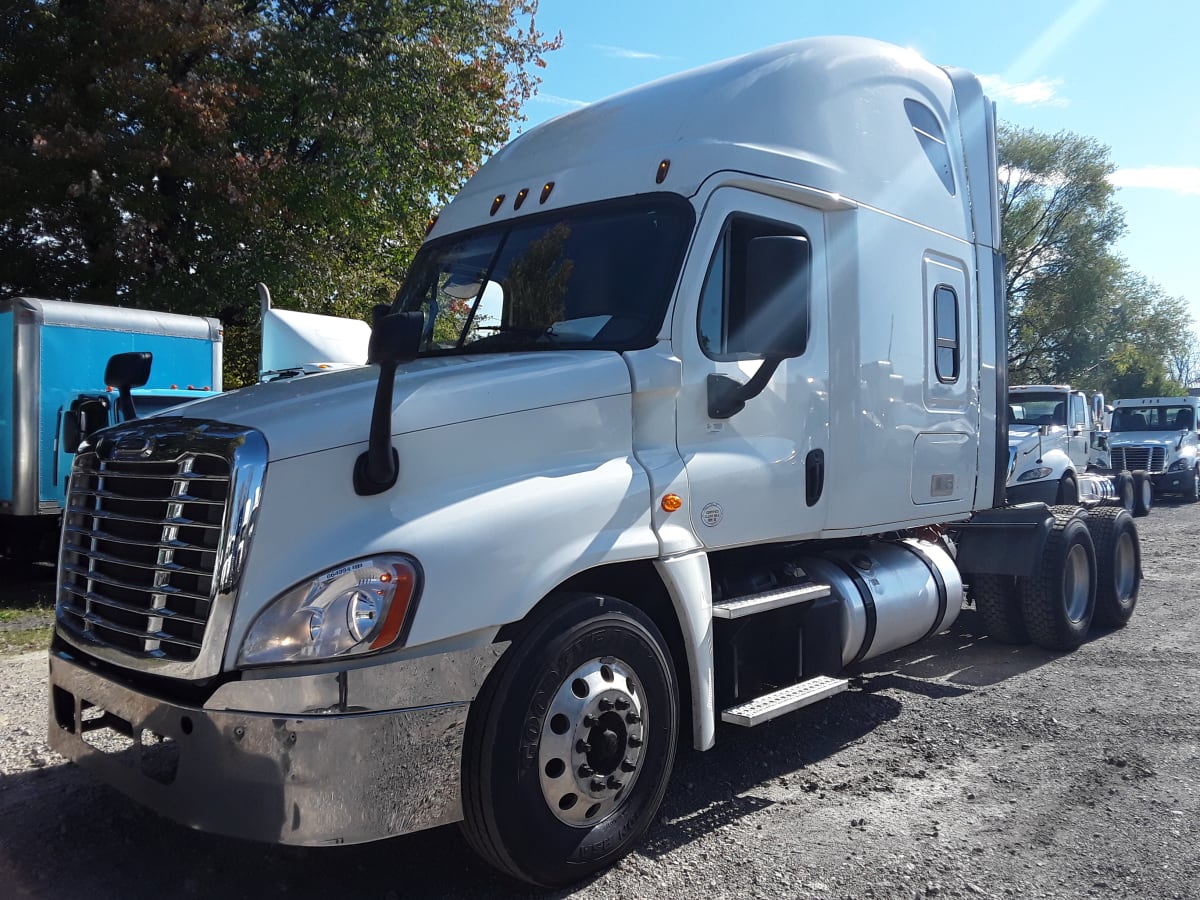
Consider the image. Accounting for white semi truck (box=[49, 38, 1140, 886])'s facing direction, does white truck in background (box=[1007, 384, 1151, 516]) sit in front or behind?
behind

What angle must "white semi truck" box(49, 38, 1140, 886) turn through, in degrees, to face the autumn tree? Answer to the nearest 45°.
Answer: approximately 90° to its right

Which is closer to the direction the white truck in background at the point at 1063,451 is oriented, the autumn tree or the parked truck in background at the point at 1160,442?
the autumn tree

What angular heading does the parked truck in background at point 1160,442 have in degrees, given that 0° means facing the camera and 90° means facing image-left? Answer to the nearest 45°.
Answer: approximately 45°

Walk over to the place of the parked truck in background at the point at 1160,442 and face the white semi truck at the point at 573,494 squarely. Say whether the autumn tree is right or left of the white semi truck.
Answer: right

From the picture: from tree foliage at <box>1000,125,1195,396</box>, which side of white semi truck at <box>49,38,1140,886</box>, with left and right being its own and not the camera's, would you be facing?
back

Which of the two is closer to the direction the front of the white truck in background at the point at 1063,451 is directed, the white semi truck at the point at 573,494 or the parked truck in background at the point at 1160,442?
the white semi truck

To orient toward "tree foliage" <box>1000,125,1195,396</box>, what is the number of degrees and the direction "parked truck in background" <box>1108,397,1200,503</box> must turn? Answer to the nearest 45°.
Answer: approximately 135° to its right

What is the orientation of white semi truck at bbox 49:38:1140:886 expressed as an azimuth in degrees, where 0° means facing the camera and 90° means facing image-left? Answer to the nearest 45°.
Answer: approximately 45°

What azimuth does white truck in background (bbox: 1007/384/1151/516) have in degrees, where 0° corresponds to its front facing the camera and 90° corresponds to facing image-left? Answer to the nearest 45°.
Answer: approximately 45°

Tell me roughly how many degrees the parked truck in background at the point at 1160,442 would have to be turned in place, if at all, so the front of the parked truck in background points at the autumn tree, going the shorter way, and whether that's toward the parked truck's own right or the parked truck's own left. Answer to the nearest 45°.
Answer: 0° — it already faces it
